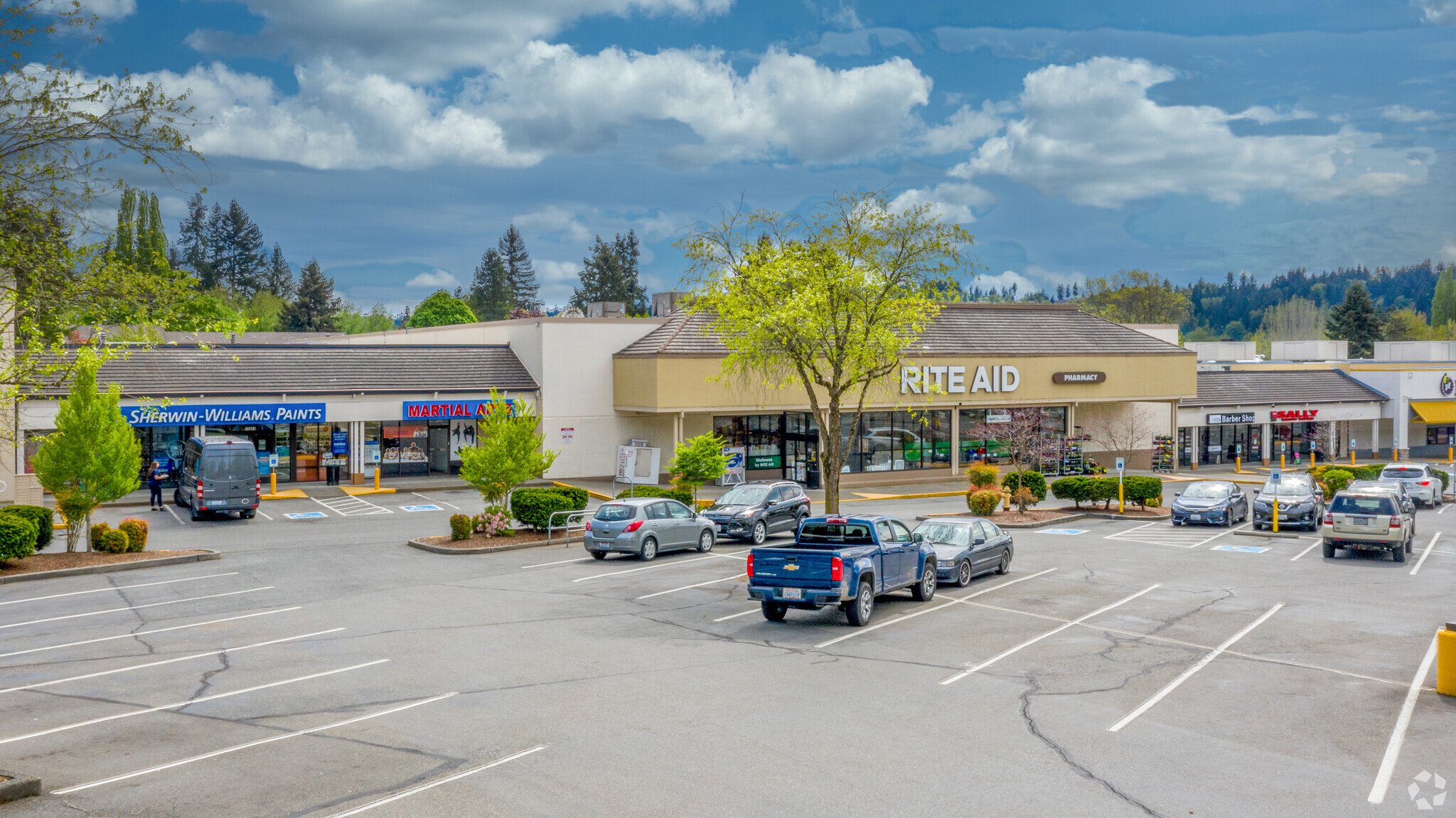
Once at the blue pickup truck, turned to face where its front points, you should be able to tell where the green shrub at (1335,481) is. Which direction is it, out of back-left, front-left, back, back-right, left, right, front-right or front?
front

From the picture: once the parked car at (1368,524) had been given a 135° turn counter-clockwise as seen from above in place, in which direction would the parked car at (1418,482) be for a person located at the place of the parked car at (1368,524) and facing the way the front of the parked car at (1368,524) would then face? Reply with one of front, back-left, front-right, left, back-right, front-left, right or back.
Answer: back-right

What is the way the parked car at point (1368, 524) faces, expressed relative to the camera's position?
facing away from the viewer

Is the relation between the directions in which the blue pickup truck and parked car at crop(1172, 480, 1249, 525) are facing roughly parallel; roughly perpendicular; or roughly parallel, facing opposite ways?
roughly parallel, facing opposite ways

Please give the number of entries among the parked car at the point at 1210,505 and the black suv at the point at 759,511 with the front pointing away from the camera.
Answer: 0

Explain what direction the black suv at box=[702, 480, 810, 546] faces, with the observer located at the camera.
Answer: facing the viewer and to the left of the viewer

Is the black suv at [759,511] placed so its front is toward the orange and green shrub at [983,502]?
no

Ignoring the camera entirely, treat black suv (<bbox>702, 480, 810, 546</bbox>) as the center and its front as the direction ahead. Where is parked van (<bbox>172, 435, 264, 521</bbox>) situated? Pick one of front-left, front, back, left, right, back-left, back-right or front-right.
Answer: front-right

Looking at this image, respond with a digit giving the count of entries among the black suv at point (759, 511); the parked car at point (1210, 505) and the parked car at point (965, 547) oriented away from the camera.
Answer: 0

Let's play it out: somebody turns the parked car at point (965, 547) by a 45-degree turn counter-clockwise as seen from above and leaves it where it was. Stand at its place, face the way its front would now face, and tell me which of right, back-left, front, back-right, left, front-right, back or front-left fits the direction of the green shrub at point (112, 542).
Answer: right

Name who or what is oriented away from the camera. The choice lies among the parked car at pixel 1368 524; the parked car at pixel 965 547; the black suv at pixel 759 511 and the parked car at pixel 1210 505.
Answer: the parked car at pixel 1368 524

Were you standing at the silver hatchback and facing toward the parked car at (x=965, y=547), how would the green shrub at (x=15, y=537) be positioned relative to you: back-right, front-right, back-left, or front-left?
back-right

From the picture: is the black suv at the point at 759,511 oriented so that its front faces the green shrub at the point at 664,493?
no

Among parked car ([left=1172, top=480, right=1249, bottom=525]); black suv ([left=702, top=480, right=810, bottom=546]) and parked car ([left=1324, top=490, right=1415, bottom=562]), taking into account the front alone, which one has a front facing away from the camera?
parked car ([left=1324, top=490, right=1415, bottom=562])

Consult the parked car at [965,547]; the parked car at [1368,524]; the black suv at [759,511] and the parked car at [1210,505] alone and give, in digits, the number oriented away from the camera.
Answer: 1

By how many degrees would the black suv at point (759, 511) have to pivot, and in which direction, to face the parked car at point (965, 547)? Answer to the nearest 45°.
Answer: approximately 90° to its left

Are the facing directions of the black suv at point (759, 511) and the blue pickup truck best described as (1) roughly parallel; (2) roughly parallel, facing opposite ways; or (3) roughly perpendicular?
roughly parallel, facing opposite ways
